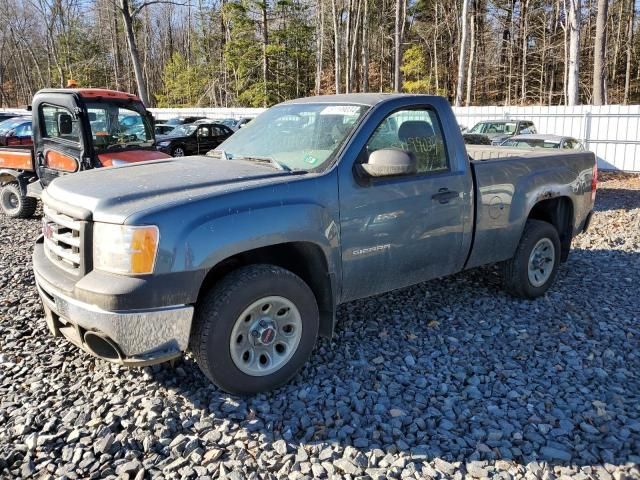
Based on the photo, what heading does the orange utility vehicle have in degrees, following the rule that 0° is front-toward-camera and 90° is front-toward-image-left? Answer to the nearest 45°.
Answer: approximately 315°

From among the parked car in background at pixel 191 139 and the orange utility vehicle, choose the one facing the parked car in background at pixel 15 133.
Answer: the parked car in background at pixel 191 139

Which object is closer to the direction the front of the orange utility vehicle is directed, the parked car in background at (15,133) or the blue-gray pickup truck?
the blue-gray pickup truck

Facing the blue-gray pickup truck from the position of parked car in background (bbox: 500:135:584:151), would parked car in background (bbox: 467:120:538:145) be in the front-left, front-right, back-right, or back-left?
back-right

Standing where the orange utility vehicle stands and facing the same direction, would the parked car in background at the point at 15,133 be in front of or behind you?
behind

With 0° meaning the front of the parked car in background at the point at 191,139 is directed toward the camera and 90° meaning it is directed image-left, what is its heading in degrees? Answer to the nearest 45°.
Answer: approximately 45°

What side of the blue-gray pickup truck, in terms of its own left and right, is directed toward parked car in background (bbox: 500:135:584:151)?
back

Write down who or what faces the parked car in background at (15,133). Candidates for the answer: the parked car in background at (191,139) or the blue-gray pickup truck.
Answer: the parked car in background at (191,139)

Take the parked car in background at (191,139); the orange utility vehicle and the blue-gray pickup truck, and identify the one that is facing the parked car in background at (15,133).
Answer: the parked car in background at (191,139)
